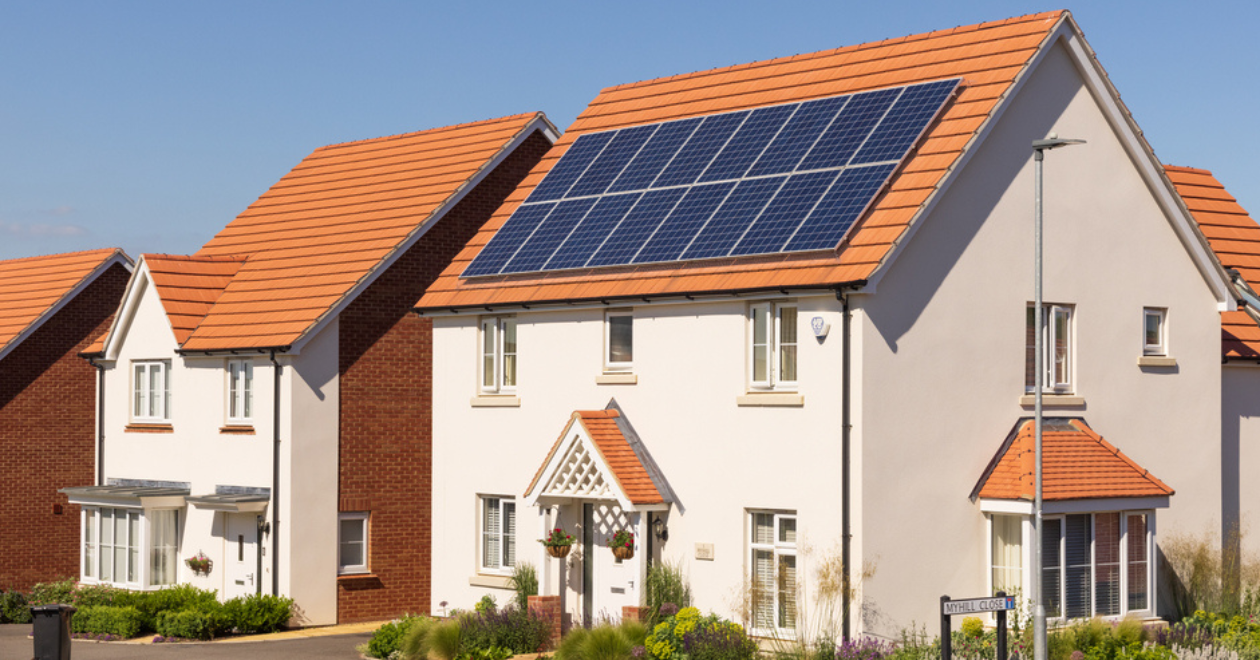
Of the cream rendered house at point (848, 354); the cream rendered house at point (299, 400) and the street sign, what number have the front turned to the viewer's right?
0

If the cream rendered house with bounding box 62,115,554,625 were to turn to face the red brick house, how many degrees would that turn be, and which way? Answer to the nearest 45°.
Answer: approximately 90° to its right

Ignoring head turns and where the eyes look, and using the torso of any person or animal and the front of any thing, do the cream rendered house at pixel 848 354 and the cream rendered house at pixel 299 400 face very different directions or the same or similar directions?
same or similar directions

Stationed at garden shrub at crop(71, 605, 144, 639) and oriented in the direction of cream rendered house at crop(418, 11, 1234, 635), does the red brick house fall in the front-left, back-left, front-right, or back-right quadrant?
back-left

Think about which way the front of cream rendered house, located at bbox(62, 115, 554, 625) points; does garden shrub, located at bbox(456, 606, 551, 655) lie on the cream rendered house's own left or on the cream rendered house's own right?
on the cream rendered house's own left

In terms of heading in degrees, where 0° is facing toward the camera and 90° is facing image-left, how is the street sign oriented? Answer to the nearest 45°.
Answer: approximately 0°

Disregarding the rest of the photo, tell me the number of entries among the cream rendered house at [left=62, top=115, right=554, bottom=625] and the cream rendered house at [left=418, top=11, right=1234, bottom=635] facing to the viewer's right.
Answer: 0

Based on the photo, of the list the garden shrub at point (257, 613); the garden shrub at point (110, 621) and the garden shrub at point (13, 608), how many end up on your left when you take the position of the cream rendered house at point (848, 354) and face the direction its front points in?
0

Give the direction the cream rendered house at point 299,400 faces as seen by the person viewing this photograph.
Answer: facing the viewer and to the left of the viewer

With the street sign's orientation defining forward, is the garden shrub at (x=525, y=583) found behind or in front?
behind
